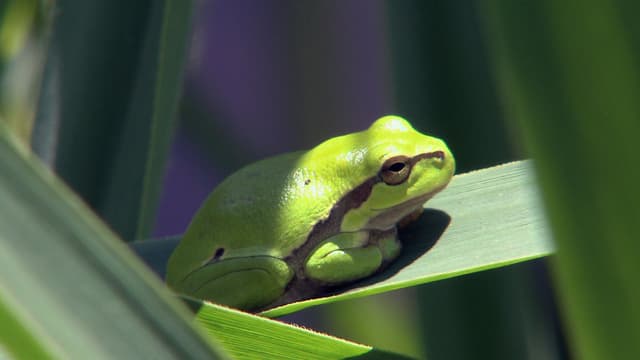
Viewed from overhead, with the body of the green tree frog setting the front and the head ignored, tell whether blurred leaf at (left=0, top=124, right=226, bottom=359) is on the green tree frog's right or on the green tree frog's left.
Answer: on the green tree frog's right

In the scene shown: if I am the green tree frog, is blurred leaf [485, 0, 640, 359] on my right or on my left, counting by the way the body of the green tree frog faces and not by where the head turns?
on my right

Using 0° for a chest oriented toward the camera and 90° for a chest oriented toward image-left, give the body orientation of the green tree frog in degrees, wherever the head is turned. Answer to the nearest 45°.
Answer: approximately 270°
